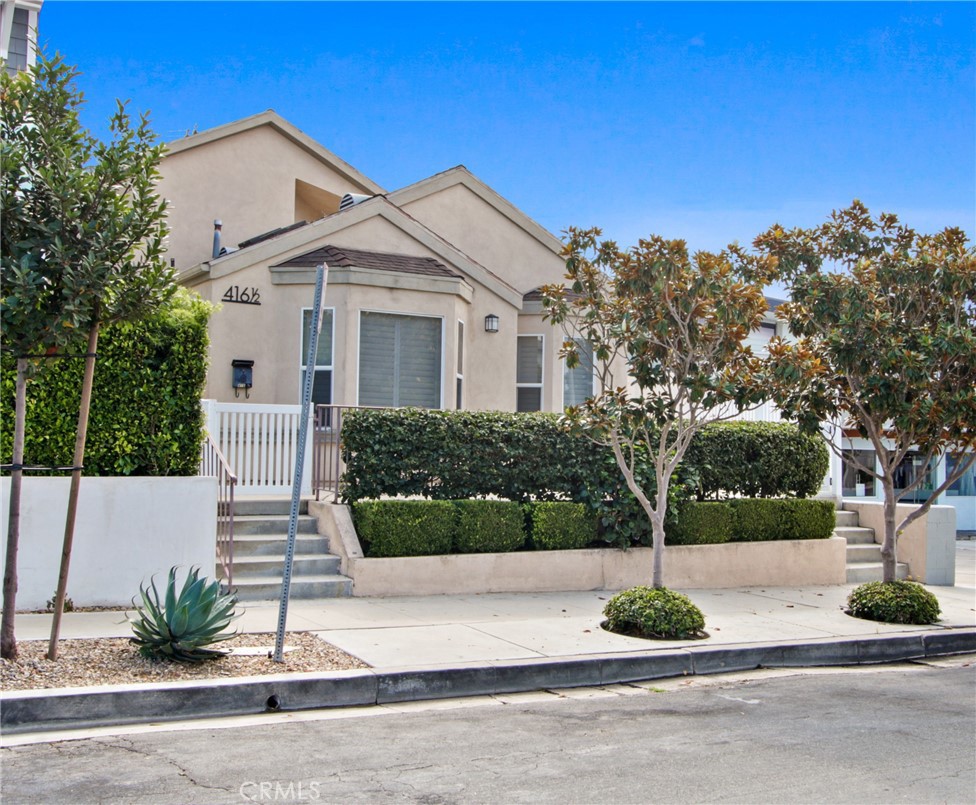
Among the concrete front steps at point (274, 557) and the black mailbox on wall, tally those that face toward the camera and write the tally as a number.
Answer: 2

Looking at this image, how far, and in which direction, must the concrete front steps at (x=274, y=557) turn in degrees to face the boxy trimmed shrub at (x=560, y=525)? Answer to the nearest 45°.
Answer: approximately 90° to its left

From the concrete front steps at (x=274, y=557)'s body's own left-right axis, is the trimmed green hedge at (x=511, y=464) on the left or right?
on its left

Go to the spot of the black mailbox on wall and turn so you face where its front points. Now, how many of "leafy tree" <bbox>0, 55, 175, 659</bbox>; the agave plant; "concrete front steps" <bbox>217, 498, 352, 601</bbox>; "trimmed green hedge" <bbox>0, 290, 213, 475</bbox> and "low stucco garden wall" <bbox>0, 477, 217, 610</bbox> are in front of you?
5

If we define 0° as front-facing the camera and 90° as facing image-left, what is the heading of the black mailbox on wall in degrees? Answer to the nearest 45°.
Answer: approximately 0°

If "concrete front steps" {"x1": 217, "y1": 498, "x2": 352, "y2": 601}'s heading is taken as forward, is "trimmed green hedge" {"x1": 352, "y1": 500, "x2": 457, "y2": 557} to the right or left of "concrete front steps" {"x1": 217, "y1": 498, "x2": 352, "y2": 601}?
on its left

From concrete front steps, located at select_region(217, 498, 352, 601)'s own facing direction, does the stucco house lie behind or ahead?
behind

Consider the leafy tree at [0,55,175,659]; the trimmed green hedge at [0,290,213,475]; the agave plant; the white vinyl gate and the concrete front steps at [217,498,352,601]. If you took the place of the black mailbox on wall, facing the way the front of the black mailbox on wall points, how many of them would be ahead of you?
5

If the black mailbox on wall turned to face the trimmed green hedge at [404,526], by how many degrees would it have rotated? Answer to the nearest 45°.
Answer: approximately 45° to its left

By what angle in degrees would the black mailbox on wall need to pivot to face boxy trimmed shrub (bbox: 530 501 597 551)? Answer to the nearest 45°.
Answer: approximately 45° to its left

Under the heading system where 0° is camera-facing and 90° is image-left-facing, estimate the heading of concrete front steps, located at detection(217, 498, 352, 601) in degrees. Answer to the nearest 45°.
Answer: approximately 0°

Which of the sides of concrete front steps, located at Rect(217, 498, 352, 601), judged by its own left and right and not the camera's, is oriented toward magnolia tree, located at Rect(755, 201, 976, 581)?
left
